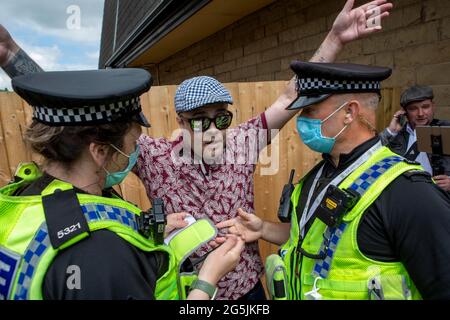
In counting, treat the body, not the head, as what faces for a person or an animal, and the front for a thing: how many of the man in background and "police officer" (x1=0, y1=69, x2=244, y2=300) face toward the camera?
1

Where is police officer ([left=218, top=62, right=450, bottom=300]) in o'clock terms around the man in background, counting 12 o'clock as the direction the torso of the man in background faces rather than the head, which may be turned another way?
The police officer is roughly at 12 o'clock from the man in background.

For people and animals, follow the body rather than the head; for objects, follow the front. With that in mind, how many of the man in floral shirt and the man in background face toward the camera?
2

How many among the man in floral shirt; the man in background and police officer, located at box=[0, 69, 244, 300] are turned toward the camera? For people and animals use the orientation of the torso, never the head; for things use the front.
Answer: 2

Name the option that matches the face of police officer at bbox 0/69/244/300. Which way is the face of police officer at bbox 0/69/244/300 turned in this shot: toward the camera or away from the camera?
away from the camera

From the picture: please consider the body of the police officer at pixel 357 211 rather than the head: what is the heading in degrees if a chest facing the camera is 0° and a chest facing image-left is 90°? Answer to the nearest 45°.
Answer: approximately 45°

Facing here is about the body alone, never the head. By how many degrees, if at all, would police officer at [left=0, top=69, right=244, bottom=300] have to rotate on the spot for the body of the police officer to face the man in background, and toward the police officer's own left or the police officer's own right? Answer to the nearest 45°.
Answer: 0° — they already face them

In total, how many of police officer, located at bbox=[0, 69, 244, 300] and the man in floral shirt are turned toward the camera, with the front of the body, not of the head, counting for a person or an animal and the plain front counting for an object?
1

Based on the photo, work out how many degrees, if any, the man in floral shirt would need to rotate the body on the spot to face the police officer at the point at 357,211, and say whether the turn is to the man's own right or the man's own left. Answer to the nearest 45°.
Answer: approximately 45° to the man's own left

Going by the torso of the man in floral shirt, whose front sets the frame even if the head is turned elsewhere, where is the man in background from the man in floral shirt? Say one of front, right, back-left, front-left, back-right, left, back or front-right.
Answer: back-left

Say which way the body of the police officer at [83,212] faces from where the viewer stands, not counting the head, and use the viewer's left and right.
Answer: facing away from the viewer and to the right of the viewer
